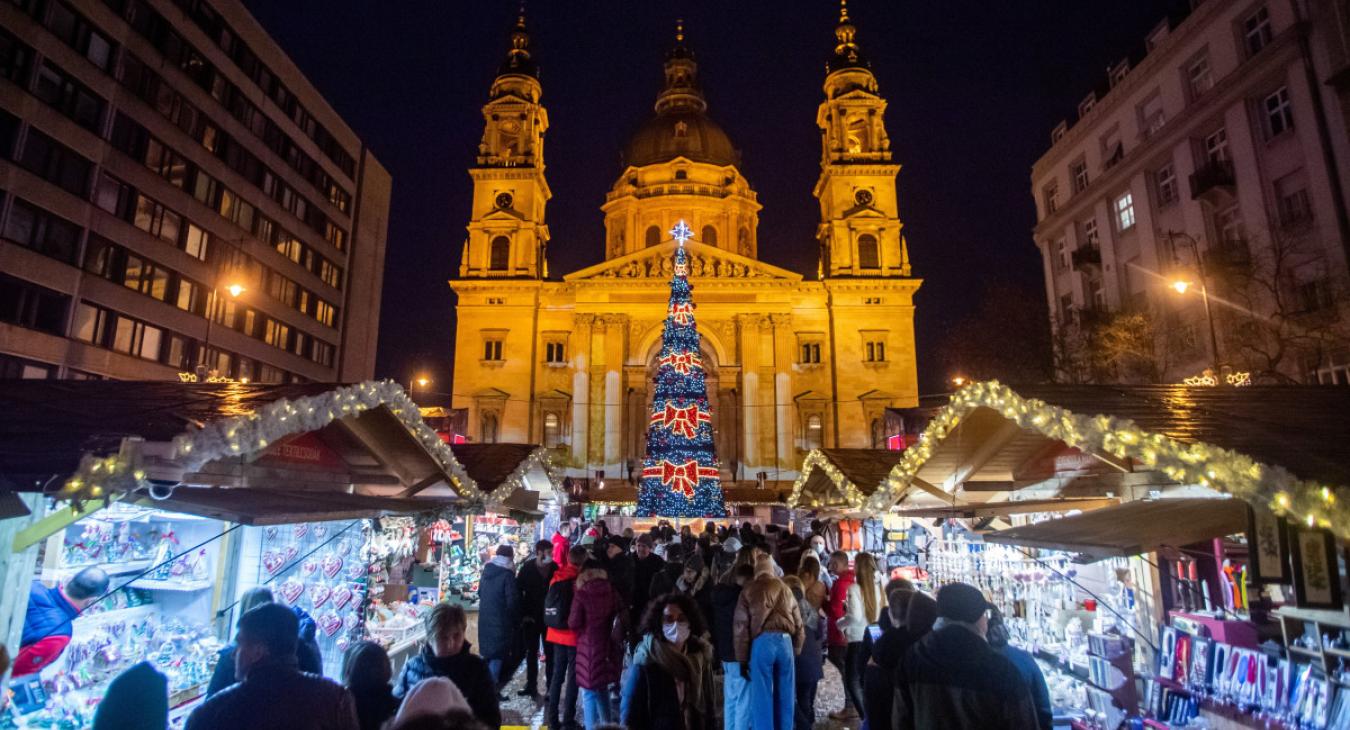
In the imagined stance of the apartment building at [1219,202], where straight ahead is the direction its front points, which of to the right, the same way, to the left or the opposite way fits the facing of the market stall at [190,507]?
the opposite way

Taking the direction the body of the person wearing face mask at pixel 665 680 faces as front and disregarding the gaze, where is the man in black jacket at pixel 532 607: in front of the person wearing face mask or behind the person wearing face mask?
behind

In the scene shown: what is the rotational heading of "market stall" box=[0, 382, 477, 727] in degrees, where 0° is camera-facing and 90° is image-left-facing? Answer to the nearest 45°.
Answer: approximately 315°

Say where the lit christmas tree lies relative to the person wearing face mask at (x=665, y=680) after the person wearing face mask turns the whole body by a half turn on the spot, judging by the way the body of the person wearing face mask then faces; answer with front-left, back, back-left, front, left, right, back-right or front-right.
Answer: front

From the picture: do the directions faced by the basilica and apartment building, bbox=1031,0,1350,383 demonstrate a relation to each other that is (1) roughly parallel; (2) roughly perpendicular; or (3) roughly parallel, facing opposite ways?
roughly perpendicular

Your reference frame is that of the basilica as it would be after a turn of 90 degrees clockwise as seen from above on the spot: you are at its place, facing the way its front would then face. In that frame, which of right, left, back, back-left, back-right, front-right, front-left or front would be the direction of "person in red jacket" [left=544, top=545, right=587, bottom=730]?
left

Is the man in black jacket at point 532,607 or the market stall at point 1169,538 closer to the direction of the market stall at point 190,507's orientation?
the market stall

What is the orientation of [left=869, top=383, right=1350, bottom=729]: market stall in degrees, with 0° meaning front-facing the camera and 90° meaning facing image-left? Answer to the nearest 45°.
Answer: approximately 45°

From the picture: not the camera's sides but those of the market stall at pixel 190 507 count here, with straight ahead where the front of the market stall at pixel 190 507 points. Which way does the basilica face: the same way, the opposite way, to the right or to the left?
to the right

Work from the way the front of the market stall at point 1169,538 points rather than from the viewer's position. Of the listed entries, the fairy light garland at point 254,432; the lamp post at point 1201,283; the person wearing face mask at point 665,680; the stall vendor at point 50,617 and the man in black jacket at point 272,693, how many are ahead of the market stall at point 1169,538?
4

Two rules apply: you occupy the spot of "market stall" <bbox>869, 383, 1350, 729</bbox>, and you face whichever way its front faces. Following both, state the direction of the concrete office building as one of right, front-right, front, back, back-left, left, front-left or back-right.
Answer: front-right

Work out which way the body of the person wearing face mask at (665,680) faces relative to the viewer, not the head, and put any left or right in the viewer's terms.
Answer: facing the viewer

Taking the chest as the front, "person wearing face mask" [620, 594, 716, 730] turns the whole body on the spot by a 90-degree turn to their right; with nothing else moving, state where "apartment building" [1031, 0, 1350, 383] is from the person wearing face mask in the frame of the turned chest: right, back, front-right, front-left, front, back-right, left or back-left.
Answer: back-right

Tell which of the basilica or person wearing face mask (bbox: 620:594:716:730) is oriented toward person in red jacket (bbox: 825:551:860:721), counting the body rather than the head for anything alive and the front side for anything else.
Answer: the basilica

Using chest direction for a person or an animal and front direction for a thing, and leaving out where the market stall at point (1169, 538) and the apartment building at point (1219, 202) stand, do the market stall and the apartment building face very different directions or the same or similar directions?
same or similar directions

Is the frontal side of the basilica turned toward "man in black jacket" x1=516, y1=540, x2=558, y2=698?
yes

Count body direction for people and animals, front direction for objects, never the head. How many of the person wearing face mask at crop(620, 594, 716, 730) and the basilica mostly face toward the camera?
2

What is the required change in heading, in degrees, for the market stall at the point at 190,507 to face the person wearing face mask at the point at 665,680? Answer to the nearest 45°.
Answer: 0° — it already faces them

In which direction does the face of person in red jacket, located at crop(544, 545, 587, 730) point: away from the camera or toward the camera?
away from the camera

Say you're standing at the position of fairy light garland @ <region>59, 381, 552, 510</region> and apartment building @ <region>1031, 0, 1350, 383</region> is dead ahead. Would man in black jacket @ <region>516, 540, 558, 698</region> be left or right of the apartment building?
left

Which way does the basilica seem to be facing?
toward the camera
